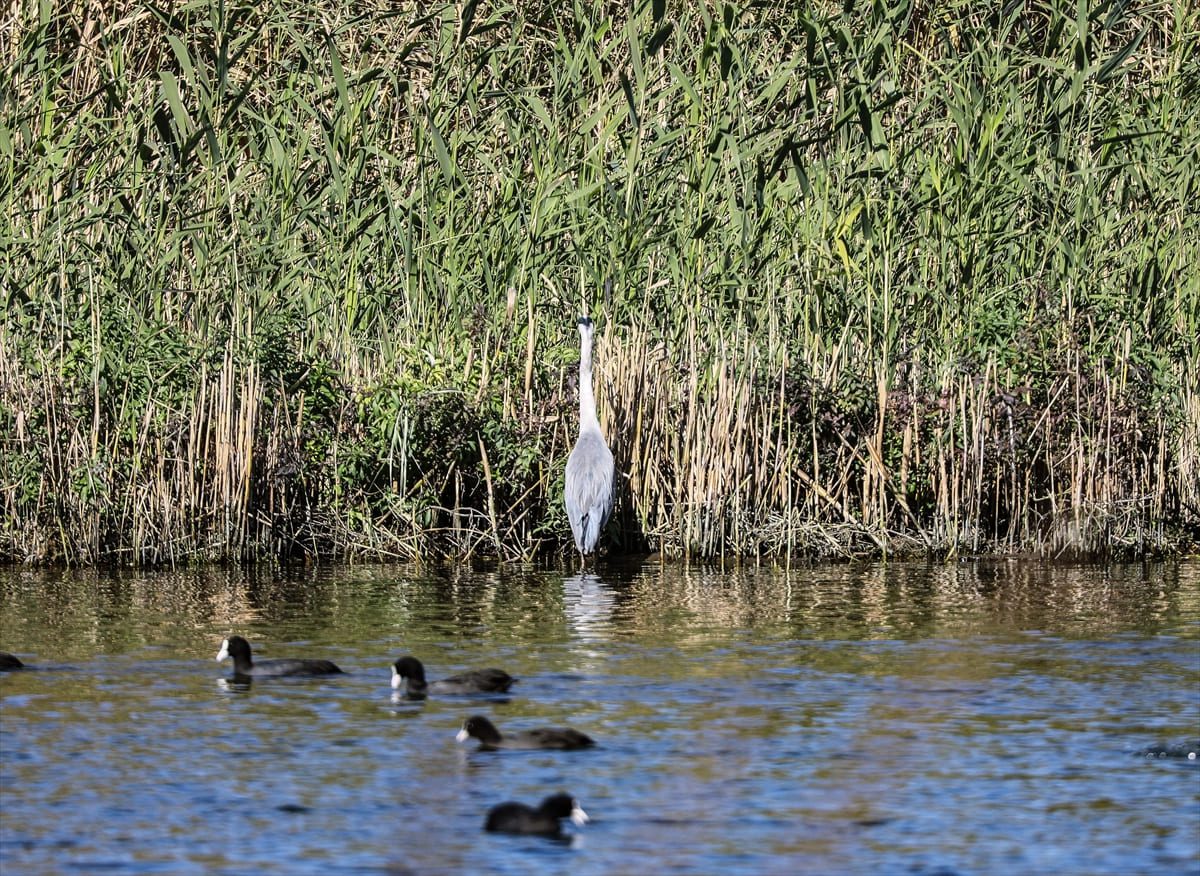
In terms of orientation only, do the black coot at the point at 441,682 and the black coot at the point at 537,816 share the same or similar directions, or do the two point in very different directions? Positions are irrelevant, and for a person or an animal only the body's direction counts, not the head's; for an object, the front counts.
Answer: very different directions

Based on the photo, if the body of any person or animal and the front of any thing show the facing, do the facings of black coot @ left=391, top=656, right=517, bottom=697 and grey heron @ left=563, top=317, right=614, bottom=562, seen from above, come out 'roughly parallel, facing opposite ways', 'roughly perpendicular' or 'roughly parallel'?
roughly perpendicular

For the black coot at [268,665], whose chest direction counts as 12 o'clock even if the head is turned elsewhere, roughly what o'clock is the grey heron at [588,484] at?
The grey heron is roughly at 4 o'clock from the black coot.

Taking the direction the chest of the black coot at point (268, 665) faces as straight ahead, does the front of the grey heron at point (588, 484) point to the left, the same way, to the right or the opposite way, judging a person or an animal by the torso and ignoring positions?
to the right

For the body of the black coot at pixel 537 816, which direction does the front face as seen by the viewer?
to the viewer's right

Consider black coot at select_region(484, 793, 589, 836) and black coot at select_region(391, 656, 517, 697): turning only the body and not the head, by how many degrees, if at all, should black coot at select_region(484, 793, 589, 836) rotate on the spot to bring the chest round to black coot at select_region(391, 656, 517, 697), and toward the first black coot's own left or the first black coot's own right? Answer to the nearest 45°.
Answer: approximately 90° to the first black coot's own left

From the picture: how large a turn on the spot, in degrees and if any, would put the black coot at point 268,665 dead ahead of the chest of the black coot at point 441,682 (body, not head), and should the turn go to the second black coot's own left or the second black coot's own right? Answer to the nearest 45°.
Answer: approximately 45° to the second black coot's own right

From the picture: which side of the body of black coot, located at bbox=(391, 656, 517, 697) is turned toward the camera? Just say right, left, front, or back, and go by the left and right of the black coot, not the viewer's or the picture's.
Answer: left

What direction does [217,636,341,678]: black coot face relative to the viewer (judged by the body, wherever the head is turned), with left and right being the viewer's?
facing to the left of the viewer

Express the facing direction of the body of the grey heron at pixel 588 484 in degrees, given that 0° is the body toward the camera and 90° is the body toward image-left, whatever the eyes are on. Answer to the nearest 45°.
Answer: approximately 180°

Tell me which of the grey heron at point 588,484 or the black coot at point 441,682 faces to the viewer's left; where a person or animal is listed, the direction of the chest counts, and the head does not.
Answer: the black coot

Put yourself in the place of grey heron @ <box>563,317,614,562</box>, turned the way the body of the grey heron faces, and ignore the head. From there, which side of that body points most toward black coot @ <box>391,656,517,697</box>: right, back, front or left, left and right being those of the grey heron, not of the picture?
back

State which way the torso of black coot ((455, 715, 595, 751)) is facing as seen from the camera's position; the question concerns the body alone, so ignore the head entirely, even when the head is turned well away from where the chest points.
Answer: to the viewer's left

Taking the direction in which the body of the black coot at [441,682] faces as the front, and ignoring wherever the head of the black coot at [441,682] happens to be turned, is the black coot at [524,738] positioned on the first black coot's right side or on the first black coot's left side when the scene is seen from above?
on the first black coot's left side
